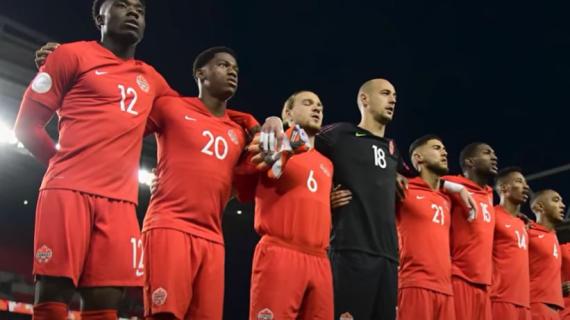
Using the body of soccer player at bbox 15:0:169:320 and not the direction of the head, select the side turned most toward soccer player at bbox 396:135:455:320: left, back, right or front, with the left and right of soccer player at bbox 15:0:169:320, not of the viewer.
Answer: left

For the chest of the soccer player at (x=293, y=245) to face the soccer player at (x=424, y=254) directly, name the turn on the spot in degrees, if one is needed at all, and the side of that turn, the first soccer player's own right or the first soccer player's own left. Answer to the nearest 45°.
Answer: approximately 90° to the first soccer player's own left

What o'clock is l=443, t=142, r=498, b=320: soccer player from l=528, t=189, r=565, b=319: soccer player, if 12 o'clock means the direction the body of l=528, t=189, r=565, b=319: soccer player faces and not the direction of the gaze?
l=443, t=142, r=498, b=320: soccer player is roughly at 2 o'clock from l=528, t=189, r=565, b=319: soccer player.

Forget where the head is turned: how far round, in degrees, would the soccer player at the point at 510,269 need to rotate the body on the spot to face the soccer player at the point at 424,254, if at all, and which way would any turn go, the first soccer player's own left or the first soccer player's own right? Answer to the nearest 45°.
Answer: approximately 90° to the first soccer player's own right

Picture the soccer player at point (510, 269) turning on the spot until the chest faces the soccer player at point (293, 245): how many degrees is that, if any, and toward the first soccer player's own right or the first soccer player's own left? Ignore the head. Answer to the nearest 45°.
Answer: approximately 90° to the first soccer player's own right

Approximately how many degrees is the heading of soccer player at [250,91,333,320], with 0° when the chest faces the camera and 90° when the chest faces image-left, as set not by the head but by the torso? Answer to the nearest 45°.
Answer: approximately 315°

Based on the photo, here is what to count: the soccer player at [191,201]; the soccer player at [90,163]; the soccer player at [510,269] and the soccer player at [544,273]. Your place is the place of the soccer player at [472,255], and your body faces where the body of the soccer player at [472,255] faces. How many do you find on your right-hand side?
2

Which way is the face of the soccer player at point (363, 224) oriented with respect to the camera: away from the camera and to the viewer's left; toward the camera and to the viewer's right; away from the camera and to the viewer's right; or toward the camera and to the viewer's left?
toward the camera and to the viewer's right

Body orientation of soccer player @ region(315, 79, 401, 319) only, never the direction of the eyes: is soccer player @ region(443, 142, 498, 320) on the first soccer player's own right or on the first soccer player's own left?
on the first soccer player's own left

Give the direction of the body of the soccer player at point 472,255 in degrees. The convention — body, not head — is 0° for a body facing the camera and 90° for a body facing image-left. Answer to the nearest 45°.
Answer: approximately 315°

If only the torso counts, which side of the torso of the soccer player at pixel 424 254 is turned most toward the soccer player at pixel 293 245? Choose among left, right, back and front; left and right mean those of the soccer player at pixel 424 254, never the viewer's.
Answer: right

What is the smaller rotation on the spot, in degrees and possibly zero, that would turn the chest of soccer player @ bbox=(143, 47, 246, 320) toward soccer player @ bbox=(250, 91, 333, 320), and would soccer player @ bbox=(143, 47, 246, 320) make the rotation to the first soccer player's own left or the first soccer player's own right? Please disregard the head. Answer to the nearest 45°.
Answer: approximately 90° to the first soccer player's own left

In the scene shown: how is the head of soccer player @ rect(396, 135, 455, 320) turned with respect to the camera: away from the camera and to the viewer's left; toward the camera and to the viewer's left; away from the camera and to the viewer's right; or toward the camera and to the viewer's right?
toward the camera and to the viewer's right

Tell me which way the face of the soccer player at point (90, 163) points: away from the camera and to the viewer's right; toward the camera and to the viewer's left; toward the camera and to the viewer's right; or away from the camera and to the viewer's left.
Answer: toward the camera and to the viewer's right

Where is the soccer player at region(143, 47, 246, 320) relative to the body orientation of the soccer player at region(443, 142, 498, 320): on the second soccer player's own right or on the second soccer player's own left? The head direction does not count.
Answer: on the second soccer player's own right
